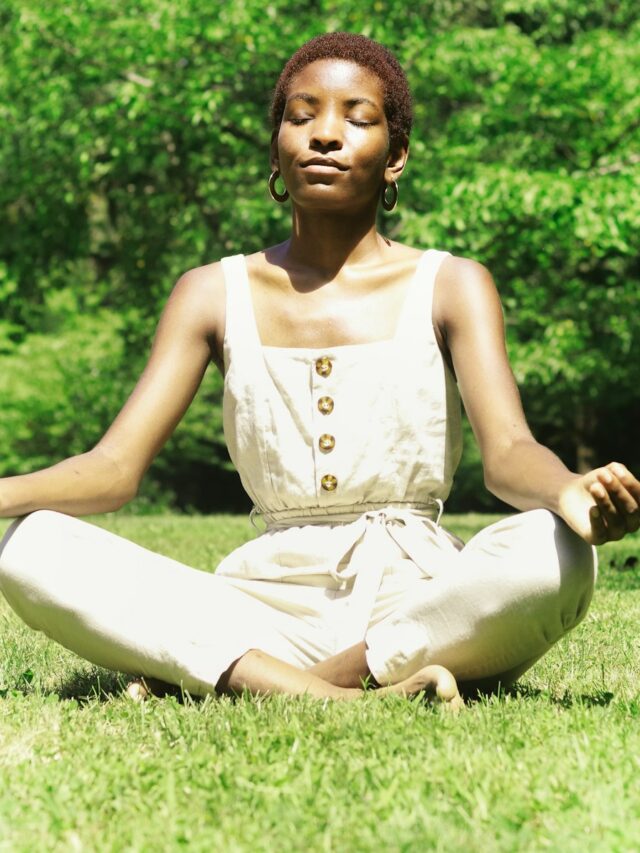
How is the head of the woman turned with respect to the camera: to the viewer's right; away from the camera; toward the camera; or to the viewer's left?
toward the camera

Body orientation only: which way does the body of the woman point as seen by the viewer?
toward the camera
